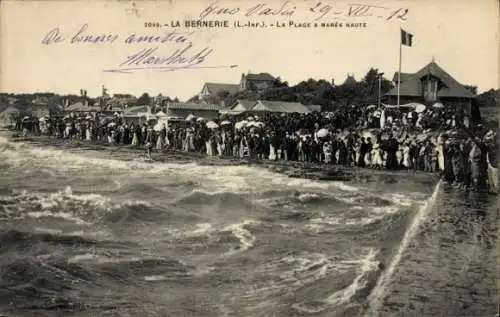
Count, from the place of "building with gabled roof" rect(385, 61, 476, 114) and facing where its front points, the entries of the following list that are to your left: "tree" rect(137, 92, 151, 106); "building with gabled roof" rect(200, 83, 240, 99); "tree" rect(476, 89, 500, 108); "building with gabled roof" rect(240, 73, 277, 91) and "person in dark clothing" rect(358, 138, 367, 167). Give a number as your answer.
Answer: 1

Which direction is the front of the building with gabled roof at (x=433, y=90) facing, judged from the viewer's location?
facing the viewer

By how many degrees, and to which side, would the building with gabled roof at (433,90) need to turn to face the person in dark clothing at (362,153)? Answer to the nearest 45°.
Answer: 0° — it already faces them

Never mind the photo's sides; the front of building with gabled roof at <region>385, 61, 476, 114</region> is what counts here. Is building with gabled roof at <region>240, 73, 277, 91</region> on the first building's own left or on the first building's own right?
on the first building's own right
